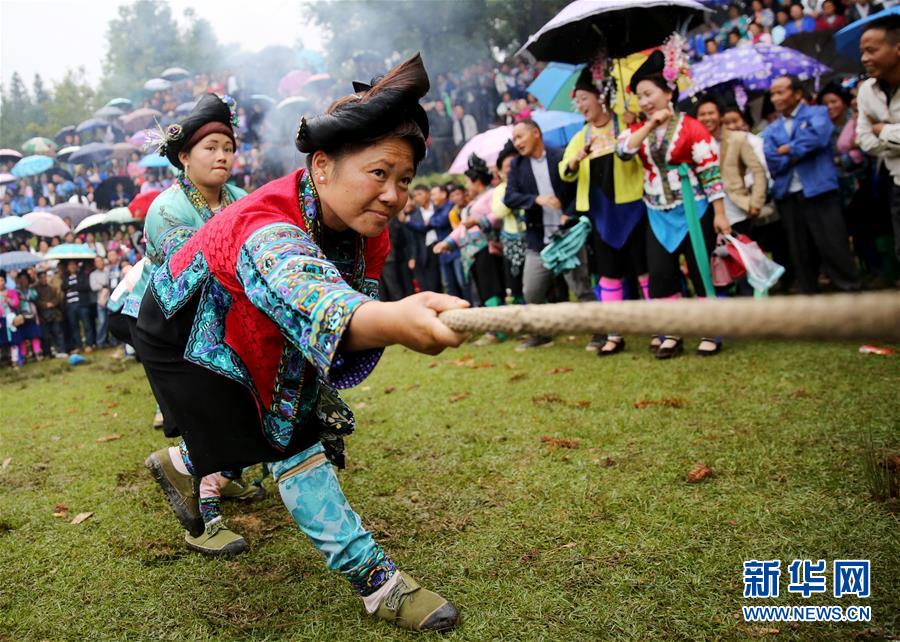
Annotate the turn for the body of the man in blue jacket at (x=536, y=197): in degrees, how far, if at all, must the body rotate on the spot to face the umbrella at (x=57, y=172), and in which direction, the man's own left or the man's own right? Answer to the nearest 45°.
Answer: approximately 90° to the man's own right

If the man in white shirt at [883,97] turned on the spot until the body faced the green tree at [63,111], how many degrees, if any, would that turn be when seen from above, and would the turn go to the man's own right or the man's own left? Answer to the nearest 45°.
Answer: approximately 90° to the man's own right

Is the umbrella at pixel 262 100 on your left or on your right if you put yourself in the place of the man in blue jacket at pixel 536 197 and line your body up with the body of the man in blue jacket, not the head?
on your right

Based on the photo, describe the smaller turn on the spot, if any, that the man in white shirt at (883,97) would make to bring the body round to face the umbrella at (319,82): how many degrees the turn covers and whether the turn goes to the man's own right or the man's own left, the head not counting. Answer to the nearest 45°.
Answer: approximately 90° to the man's own right

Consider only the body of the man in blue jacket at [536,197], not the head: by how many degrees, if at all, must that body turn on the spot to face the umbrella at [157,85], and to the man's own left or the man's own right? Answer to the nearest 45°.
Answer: approximately 90° to the man's own right

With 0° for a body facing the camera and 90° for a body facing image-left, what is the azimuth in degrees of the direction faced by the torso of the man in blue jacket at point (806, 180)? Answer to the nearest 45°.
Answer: approximately 45°

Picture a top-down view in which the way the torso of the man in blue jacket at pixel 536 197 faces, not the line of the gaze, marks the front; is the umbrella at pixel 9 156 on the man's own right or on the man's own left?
on the man's own right

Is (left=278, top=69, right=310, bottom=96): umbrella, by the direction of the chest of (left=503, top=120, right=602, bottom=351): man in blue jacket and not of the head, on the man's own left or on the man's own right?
on the man's own right

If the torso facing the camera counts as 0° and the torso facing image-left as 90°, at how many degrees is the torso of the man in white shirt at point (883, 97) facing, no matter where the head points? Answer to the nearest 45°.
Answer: approximately 45°

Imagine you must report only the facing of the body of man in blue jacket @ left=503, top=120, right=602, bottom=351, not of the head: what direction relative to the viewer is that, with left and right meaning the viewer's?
facing the viewer and to the left of the viewer

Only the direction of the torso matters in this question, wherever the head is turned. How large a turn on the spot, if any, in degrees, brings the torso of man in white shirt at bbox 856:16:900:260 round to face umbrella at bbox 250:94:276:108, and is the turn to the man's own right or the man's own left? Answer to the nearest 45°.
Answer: approximately 90° to the man's own right
